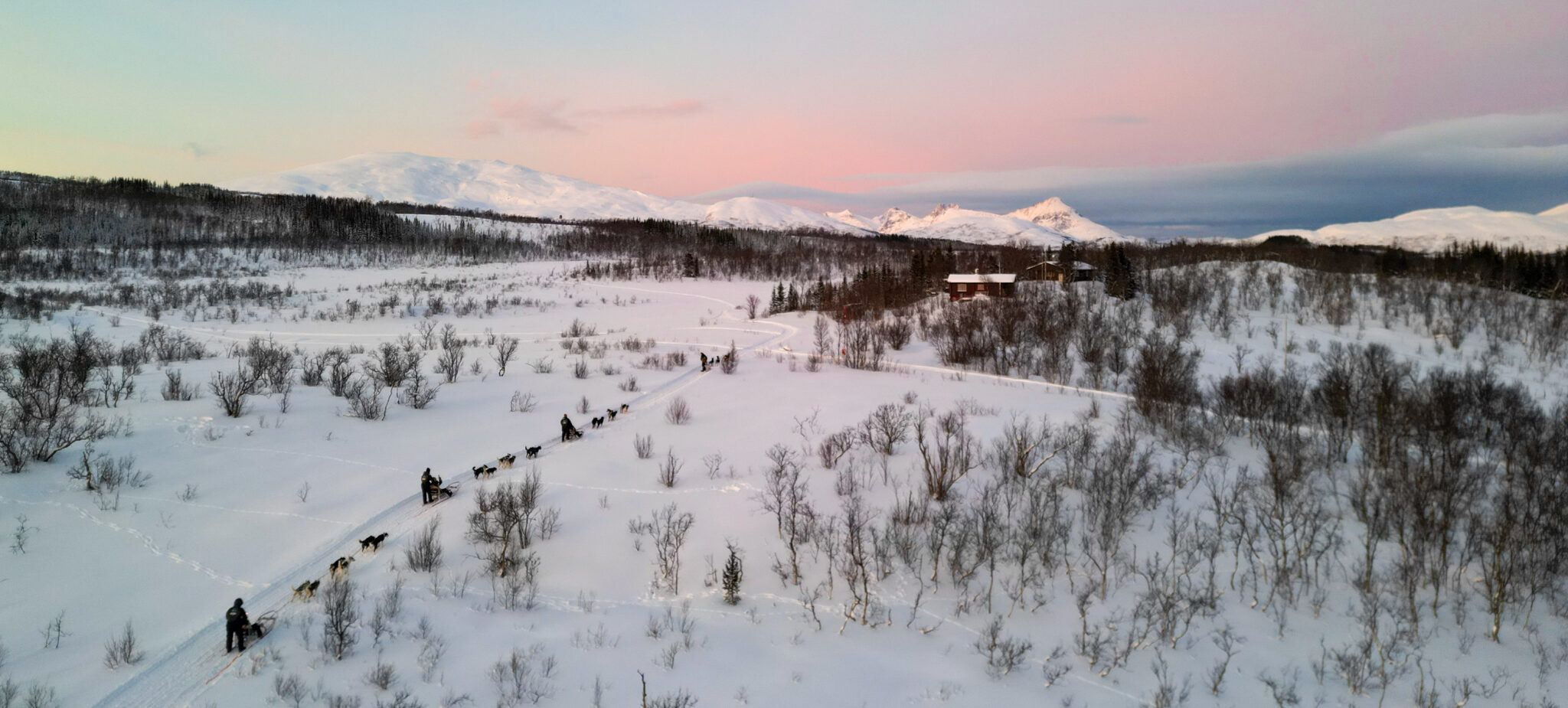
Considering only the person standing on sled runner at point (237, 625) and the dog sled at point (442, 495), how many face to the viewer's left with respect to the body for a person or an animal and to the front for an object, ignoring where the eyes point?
0

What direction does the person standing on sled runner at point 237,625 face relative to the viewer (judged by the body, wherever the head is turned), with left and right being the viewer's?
facing away from the viewer and to the right of the viewer

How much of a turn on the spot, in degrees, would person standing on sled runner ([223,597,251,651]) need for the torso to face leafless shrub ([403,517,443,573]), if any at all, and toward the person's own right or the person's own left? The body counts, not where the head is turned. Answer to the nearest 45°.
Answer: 0° — they already face it

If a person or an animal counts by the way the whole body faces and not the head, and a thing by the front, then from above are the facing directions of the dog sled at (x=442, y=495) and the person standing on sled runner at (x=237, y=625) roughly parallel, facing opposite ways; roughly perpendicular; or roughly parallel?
roughly parallel

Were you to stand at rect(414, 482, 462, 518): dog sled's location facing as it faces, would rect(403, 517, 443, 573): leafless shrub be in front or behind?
behind

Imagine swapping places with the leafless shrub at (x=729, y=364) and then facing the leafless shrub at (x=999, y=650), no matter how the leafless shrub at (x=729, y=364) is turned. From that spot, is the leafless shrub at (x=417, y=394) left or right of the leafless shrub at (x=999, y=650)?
right

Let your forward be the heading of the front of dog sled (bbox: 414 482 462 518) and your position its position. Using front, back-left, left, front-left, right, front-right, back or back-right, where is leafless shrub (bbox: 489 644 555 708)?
back-right

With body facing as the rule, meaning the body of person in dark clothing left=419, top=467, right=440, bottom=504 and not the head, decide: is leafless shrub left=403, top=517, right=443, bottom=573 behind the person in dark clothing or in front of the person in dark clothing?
behind

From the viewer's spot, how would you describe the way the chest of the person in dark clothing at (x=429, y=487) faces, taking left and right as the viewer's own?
facing away from the viewer and to the right of the viewer

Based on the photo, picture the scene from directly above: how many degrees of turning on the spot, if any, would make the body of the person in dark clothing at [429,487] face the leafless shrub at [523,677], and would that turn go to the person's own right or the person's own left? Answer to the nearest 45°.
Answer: approximately 135° to the person's own right

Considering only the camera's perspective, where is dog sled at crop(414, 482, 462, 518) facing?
facing away from the viewer and to the right of the viewer

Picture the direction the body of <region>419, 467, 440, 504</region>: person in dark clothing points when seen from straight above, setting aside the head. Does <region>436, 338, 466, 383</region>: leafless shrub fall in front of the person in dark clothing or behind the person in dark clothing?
in front

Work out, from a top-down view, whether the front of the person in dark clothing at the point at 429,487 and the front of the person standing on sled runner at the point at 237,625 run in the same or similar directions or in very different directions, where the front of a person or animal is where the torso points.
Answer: same or similar directions

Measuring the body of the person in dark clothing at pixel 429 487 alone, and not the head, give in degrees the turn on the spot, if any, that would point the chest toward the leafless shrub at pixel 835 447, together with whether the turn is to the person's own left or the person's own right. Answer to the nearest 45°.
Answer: approximately 45° to the person's own right

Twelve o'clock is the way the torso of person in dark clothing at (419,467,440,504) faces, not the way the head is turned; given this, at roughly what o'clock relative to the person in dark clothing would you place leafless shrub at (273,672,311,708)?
The leafless shrub is roughly at 5 o'clock from the person in dark clothing.
